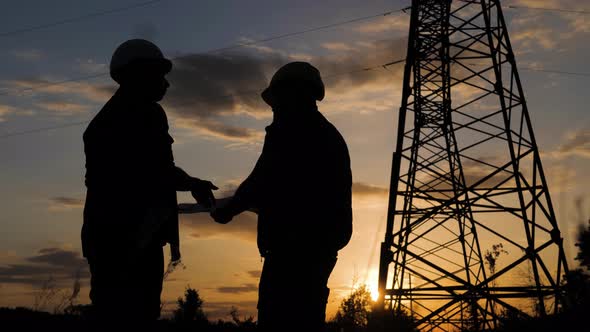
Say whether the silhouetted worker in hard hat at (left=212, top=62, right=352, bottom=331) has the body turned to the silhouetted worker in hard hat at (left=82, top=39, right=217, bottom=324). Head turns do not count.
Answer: yes

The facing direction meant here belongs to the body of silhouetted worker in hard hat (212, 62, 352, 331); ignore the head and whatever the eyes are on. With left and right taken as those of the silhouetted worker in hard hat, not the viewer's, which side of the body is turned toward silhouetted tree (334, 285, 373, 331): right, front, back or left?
right

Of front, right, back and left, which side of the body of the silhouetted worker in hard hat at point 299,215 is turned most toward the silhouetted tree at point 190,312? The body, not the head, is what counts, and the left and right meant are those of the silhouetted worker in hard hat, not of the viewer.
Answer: right

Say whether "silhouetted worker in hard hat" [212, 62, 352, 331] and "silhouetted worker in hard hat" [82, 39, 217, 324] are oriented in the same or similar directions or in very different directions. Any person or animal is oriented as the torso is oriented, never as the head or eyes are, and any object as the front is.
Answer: very different directions

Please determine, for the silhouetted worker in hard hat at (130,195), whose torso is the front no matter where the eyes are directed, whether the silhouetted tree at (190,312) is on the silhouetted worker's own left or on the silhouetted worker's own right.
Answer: on the silhouetted worker's own left

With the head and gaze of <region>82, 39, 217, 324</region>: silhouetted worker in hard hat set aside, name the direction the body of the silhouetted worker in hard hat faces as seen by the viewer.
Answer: to the viewer's right

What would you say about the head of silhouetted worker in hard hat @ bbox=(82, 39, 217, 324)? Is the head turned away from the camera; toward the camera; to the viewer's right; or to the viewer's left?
to the viewer's right

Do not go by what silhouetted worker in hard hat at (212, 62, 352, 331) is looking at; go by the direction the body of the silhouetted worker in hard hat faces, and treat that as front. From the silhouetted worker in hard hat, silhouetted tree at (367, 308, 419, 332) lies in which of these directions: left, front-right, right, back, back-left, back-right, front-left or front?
right

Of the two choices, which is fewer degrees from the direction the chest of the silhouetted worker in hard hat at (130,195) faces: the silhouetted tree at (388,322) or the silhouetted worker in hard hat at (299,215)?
the silhouetted worker in hard hat

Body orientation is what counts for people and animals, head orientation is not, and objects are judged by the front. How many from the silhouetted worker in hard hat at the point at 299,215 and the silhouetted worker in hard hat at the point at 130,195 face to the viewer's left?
1

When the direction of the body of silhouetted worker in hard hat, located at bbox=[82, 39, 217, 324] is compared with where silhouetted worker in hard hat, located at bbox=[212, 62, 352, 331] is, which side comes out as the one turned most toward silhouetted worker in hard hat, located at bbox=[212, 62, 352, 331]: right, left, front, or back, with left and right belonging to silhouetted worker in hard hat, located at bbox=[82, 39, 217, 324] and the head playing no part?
front

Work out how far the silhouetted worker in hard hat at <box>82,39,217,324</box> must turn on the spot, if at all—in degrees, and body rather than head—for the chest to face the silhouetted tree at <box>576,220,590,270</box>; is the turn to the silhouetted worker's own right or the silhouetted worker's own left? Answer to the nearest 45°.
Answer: approximately 45° to the silhouetted worker's own left

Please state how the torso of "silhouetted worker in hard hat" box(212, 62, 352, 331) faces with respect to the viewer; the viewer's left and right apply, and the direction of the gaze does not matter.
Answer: facing to the left of the viewer
